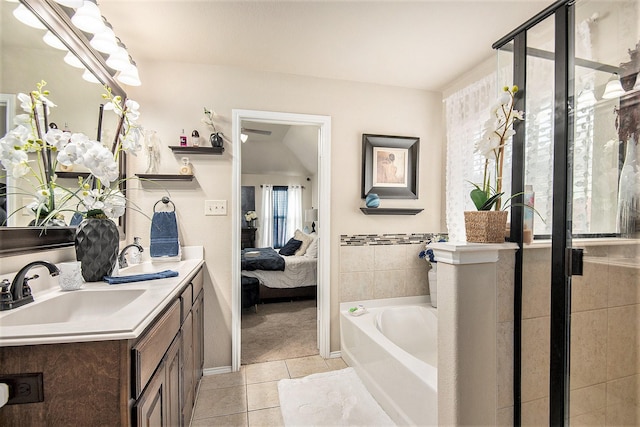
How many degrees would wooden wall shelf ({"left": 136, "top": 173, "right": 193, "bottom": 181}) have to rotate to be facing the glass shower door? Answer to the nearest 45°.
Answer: approximately 45° to its left

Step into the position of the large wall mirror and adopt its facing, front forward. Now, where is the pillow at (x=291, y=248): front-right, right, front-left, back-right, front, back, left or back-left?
left

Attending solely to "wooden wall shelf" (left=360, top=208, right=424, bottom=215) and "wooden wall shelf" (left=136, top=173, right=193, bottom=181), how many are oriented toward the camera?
2

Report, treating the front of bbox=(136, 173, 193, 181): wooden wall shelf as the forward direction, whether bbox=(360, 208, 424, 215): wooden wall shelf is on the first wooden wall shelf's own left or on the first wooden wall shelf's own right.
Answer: on the first wooden wall shelf's own left

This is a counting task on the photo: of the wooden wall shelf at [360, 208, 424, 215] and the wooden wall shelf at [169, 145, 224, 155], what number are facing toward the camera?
2

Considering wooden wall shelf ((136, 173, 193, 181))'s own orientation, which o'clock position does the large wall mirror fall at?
The large wall mirror is roughly at 1 o'clock from the wooden wall shelf.

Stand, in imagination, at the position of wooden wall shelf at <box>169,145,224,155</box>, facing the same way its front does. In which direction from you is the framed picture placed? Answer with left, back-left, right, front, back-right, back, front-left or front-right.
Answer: left

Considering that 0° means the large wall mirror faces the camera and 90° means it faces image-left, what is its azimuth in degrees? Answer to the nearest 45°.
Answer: approximately 315°

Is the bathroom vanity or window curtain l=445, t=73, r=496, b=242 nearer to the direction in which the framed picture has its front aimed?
the bathroom vanity
